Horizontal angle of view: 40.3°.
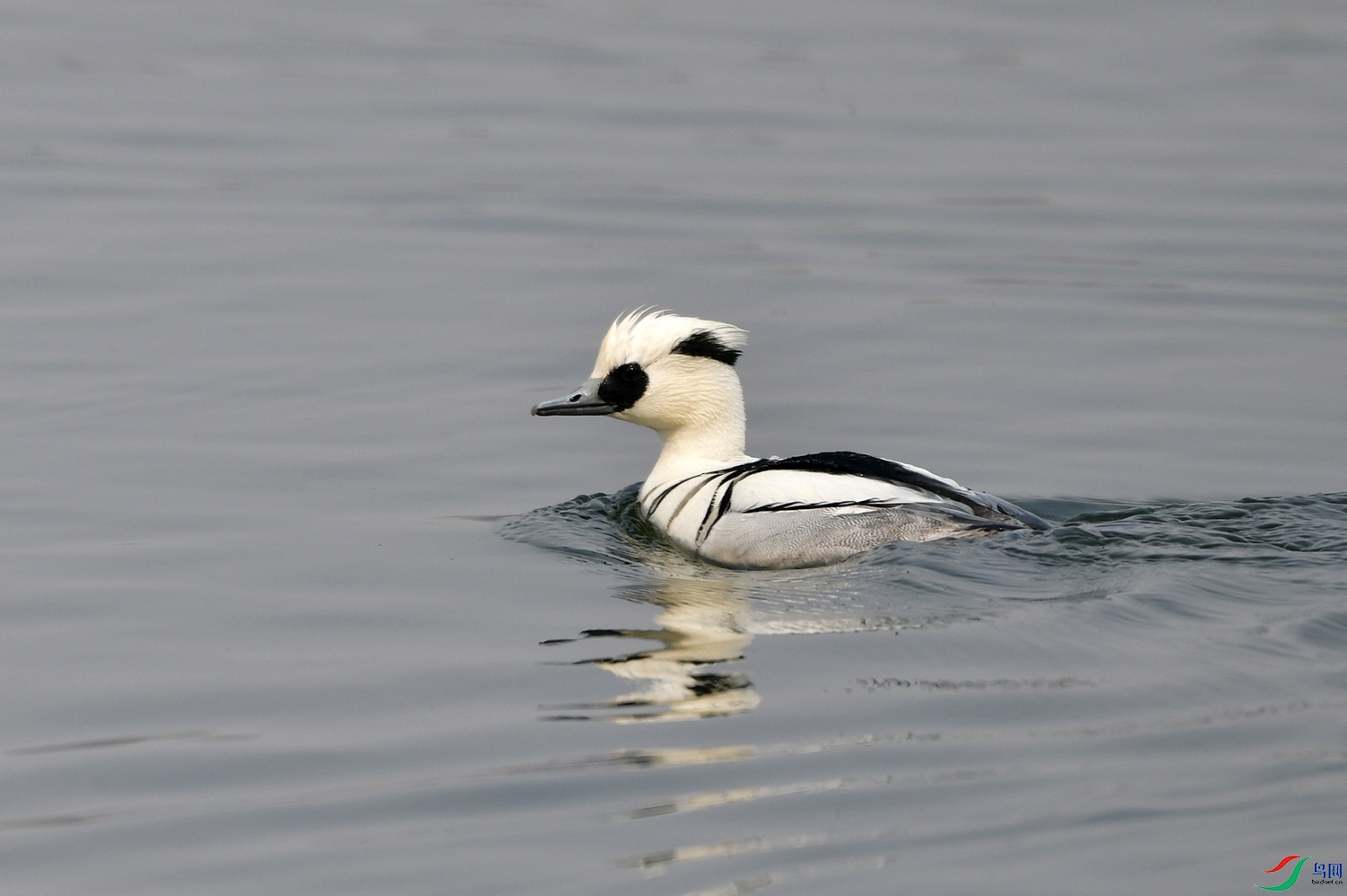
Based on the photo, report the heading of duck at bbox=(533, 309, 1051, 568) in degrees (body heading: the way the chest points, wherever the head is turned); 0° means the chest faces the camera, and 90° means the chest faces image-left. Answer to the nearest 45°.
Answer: approximately 90°
